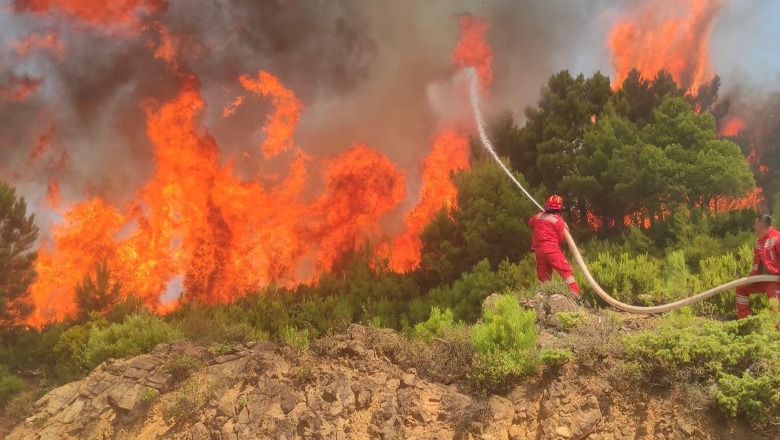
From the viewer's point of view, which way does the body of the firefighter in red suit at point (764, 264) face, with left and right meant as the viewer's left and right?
facing to the left of the viewer

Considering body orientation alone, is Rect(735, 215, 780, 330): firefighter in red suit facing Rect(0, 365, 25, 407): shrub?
yes

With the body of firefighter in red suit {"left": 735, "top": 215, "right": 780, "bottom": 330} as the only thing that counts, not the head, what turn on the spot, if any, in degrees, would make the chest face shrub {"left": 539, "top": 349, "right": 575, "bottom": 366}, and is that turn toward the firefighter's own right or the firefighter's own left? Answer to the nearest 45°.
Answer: approximately 45° to the firefighter's own left

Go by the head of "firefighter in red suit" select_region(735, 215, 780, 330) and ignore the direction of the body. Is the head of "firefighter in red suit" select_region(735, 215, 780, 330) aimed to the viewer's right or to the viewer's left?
to the viewer's left

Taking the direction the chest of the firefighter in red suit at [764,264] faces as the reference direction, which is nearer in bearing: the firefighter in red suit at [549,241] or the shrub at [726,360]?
the firefighter in red suit

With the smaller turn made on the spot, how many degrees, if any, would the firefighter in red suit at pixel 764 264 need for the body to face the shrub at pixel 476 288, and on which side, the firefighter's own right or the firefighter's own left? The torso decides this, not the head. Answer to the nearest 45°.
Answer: approximately 45° to the firefighter's own right

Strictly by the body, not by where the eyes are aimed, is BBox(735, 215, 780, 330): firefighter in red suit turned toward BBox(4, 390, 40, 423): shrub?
yes
